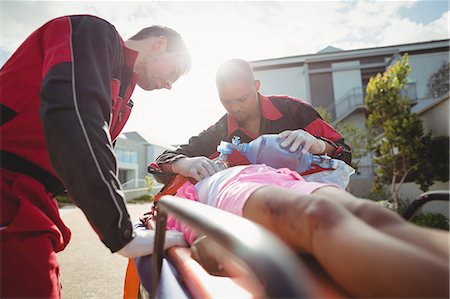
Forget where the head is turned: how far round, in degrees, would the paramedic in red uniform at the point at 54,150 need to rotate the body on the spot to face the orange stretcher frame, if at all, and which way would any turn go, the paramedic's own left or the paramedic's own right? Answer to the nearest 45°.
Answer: approximately 45° to the paramedic's own right

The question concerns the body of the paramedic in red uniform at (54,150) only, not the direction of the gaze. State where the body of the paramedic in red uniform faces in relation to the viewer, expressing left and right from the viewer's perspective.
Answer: facing to the right of the viewer

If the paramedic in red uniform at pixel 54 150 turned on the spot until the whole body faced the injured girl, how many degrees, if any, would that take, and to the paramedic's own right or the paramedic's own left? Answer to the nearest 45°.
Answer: approximately 45° to the paramedic's own right

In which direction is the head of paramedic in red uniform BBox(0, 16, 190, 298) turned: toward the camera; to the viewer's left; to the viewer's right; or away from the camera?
to the viewer's right
